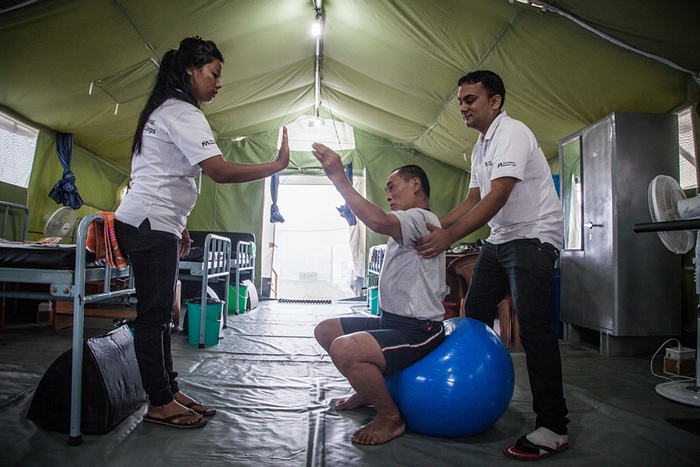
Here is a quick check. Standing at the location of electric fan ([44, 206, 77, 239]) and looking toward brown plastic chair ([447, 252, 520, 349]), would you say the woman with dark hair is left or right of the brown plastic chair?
right

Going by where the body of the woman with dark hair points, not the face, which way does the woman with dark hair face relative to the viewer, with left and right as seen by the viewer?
facing to the right of the viewer

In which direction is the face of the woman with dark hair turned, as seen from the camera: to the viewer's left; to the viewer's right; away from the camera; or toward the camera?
to the viewer's right

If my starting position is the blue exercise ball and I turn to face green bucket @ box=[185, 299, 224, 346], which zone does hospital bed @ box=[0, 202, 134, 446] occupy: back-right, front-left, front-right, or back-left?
front-left

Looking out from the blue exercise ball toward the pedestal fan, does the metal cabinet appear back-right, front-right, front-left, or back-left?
front-left

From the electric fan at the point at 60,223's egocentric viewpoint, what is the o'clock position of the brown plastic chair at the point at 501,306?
The brown plastic chair is roughly at 12 o'clock from the electric fan.

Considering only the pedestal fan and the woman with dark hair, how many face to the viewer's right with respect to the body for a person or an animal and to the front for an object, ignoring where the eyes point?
1

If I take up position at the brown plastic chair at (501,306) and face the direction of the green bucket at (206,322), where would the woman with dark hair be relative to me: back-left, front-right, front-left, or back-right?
front-left

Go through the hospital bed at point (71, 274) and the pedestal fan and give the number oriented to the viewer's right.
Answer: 1

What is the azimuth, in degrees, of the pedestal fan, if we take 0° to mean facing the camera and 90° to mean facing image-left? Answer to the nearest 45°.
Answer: approximately 135°

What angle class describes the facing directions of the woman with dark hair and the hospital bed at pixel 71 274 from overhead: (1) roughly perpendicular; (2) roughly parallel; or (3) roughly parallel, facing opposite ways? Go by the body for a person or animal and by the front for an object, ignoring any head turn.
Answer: roughly parallel

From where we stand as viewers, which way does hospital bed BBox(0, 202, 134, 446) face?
facing to the right of the viewer

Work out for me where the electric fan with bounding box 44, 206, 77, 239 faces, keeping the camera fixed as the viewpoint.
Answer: facing the viewer and to the right of the viewer

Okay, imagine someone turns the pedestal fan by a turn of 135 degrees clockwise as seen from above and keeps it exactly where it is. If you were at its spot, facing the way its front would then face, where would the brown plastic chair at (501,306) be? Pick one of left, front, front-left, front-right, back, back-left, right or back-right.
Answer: back-left

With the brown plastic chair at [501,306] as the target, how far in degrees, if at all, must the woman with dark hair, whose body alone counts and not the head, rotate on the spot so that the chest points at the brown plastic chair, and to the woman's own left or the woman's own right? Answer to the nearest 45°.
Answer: approximately 45° to the woman's own left
